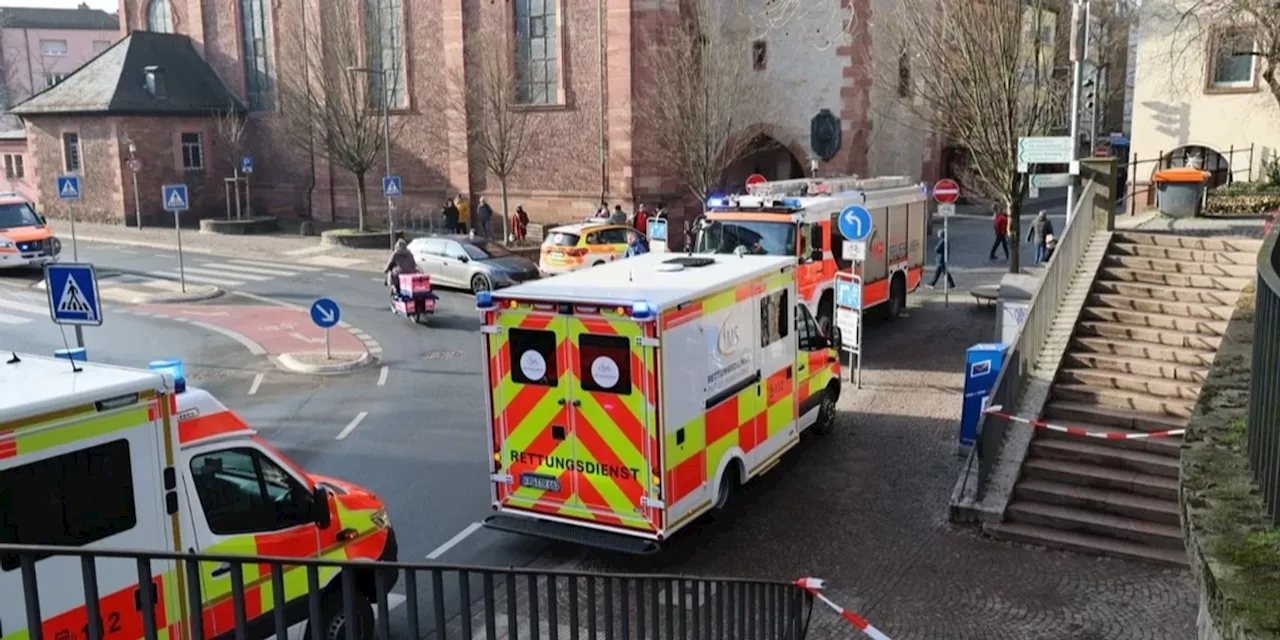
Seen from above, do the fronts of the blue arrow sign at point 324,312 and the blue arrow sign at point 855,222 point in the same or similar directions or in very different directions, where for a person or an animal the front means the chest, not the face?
same or similar directions

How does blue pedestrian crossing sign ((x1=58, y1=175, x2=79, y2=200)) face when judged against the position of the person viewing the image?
facing the viewer

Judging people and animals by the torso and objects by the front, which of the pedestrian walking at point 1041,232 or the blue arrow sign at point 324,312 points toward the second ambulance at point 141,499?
the blue arrow sign

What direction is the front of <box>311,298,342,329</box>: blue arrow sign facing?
toward the camera

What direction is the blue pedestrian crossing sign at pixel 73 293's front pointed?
toward the camera

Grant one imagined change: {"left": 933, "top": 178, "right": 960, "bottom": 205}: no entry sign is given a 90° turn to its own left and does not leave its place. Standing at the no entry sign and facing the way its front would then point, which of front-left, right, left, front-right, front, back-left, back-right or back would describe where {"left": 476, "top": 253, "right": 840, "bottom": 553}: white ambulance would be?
right

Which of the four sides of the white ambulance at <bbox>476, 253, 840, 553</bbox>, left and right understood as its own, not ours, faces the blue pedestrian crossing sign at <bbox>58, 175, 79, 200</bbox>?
left

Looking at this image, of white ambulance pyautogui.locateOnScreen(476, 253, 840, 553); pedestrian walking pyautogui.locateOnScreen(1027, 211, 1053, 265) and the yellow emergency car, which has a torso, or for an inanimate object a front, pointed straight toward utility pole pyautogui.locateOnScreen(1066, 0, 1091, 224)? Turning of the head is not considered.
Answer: the white ambulance

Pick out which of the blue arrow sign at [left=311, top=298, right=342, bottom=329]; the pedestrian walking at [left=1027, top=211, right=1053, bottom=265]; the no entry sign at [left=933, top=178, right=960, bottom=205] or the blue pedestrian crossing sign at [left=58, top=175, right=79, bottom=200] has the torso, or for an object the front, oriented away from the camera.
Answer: the pedestrian walking

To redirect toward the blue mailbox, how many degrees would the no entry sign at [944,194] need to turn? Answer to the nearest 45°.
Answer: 0° — it already faces it

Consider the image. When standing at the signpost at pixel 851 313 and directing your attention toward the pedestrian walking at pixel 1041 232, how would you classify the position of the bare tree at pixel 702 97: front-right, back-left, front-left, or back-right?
front-left

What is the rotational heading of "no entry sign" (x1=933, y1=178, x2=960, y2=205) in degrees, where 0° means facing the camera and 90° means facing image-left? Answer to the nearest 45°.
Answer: approximately 0°

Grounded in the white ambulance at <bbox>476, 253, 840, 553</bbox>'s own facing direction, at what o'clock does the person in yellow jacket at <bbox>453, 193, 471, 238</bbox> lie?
The person in yellow jacket is roughly at 10 o'clock from the white ambulance.
